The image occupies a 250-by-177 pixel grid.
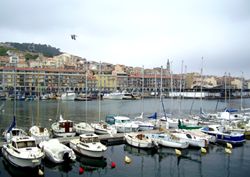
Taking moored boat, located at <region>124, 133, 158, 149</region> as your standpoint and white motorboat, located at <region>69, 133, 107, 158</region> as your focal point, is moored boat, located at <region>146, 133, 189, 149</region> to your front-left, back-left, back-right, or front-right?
back-left

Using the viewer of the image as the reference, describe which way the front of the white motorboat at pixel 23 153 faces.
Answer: facing the viewer and to the right of the viewer

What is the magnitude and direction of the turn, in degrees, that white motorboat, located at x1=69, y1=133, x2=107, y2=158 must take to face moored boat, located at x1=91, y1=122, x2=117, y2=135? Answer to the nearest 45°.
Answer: approximately 135° to its left

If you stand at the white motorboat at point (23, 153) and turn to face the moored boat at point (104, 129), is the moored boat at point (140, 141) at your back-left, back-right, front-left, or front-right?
front-right

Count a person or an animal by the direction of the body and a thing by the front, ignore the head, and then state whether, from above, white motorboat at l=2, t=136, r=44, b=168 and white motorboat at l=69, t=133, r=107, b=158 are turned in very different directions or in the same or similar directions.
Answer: same or similar directions
